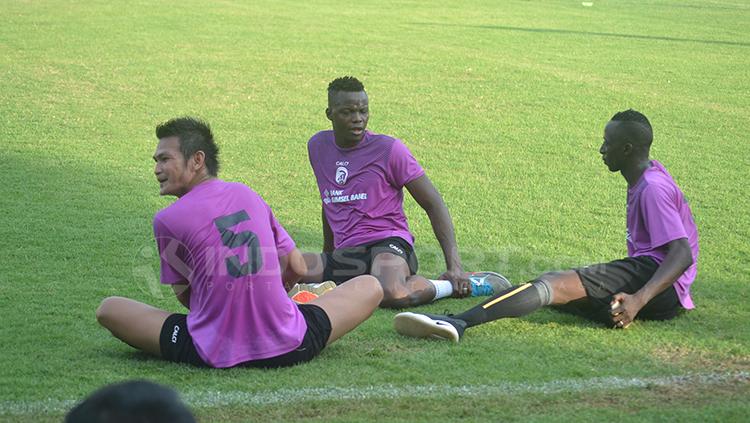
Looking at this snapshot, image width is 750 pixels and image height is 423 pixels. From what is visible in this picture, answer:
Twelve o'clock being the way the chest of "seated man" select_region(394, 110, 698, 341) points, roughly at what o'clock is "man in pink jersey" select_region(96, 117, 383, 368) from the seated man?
The man in pink jersey is roughly at 11 o'clock from the seated man.

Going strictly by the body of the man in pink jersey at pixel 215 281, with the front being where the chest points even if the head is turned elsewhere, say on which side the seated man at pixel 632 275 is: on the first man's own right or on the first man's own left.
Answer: on the first man's own right

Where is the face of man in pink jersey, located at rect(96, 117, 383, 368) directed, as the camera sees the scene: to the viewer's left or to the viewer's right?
to the viewer's left

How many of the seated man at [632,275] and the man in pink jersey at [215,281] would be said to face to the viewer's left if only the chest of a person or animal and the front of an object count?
1

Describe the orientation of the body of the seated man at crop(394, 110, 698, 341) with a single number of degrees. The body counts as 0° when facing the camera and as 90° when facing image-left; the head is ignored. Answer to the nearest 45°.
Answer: approximately 90°

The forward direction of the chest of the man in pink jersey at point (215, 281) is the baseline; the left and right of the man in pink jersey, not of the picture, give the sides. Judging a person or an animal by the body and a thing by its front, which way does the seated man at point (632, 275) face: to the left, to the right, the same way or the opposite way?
to the left

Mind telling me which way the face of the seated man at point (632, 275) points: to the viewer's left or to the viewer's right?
to the viewer's left

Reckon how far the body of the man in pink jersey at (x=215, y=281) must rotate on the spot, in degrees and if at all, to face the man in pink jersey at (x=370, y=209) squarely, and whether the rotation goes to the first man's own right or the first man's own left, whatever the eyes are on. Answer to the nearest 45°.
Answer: approximately 45° to the first man's own right

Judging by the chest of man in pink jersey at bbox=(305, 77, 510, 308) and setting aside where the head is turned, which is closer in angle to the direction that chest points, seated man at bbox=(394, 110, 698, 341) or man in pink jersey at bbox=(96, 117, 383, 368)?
the man in pink jersey

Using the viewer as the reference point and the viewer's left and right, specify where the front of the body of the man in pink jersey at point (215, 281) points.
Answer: facing away from the viewer

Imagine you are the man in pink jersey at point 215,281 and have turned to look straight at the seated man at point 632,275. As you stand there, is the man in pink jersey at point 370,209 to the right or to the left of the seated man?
left
